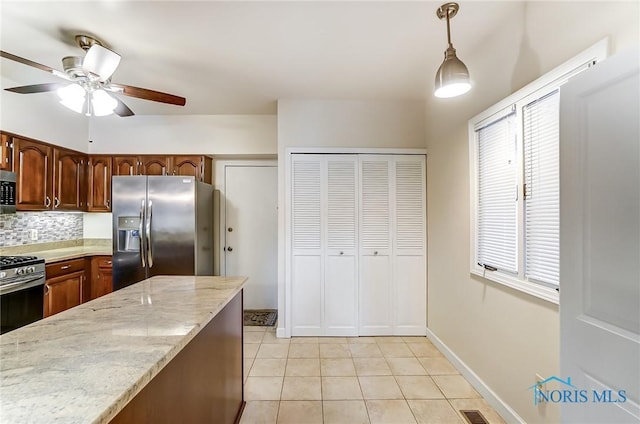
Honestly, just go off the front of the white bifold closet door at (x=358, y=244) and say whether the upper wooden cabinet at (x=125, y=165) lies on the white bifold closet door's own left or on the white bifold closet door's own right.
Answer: on the white bifold closet door's own right

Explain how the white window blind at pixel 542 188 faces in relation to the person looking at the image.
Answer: facing the viewer and to the left of the viewer

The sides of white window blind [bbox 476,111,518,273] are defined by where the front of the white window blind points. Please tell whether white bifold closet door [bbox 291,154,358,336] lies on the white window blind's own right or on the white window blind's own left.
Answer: on the white window blind's own right

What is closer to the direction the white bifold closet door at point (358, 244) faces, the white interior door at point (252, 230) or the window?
the window

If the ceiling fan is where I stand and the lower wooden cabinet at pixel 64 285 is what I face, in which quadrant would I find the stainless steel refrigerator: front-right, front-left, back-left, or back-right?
front-right

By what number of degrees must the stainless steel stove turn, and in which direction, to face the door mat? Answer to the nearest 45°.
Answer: approximately 45° to its left

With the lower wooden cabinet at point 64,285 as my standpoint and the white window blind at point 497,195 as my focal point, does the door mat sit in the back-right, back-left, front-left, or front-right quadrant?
front-left

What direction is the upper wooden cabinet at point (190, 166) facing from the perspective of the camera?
toward the camera

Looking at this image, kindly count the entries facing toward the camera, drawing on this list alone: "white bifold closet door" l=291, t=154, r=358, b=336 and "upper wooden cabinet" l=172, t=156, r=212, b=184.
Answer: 2

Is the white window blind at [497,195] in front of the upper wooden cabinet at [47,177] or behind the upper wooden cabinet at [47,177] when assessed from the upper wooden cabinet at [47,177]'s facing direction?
in front

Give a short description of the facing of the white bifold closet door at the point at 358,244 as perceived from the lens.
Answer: facing the viewer

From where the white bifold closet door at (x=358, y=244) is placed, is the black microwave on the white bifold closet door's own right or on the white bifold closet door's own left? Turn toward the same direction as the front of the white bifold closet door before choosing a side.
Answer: on the white bifold closet door's own right

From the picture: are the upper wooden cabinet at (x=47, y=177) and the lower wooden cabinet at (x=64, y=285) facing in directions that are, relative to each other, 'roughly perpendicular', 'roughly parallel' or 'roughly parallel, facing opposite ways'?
roughly parallel

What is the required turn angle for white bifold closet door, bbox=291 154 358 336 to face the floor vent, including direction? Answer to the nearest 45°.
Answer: approximately 45° to its left
